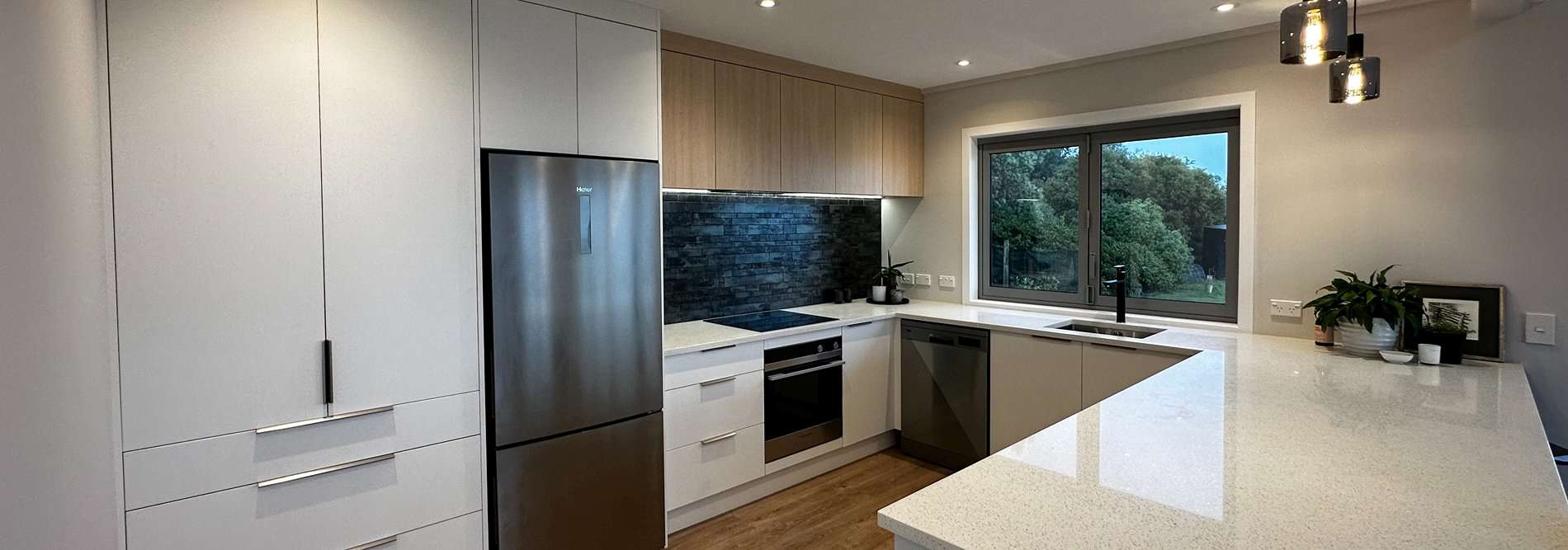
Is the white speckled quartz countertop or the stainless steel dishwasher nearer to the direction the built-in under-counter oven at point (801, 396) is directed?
the white speckled quartz countertop

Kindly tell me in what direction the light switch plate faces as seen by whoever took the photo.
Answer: facing the viewer

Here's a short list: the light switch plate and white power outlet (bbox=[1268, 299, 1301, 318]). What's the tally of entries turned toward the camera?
2

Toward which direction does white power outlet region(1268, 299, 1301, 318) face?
toward the camera

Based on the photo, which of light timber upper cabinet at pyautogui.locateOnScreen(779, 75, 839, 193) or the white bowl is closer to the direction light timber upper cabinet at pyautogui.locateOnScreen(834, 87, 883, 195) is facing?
the white bowl

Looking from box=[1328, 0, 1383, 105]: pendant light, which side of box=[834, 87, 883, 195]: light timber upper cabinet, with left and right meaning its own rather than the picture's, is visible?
front

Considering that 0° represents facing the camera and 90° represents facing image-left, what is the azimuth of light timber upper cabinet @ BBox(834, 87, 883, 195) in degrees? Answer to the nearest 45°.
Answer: approximately 315°

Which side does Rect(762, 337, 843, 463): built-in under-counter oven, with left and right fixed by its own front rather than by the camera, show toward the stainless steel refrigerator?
right

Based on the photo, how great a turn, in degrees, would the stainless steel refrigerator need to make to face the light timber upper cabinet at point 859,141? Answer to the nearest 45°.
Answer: approximately 90° to its left

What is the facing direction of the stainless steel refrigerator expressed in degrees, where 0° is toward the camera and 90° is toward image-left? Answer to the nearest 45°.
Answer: approximately 315°

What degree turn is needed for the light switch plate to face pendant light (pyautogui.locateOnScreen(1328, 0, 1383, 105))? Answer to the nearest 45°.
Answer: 0° — it already faces it

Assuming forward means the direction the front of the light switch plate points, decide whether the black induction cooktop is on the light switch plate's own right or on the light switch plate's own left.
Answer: on the light switch plate's own right

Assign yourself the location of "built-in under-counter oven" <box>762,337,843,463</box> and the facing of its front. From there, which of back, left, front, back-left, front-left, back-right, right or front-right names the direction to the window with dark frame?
front-left

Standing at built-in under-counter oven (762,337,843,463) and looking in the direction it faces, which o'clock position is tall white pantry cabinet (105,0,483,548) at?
The tall white pantry cabinet is roughly at 3 o'clock from the built-in under-counter oven.

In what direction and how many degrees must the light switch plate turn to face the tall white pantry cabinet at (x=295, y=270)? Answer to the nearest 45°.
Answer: approximately 45° to its right
